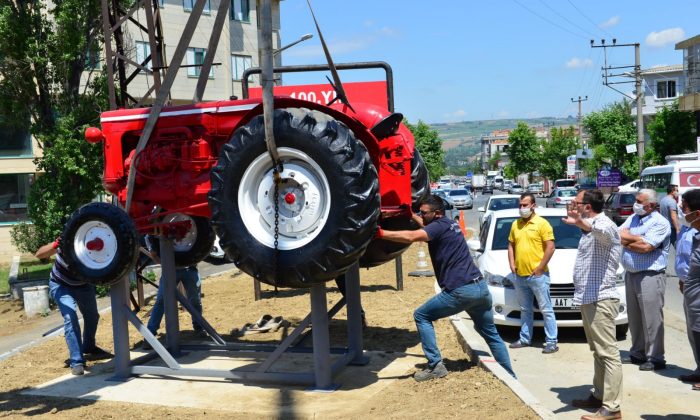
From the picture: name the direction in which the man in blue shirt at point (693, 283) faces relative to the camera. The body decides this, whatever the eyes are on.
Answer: to the viewer's left

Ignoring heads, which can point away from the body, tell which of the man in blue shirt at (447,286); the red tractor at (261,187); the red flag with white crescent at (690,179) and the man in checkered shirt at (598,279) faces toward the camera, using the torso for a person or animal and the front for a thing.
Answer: the red flag with white crescent

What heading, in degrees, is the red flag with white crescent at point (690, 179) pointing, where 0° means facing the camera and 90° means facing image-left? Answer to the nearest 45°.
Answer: approximately 0°

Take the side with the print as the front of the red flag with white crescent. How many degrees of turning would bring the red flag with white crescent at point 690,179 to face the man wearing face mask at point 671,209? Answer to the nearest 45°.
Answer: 0° — it already faces them

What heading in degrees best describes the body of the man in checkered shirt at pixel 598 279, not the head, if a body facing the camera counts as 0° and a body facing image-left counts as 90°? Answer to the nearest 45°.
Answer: approximately 90°

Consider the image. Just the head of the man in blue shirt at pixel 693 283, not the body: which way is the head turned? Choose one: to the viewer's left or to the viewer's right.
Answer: to the viewer's left

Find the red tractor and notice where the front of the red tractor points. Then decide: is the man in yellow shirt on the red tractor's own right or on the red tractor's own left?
on the red tractor's own right

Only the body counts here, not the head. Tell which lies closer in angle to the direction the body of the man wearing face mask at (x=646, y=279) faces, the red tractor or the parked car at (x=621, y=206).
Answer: the red tractor

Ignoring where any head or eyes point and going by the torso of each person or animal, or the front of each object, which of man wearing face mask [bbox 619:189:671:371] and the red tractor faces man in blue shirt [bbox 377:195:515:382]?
the man wearing face mask

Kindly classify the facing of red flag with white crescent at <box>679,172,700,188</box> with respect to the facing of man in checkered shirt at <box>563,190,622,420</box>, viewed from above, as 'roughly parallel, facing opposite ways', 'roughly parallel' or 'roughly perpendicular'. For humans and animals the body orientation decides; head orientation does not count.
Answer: roughly perpendicular

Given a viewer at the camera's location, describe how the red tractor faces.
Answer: facing away from the viewer and to the left of the viewer

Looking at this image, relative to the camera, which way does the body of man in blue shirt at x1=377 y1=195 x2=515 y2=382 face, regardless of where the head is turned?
to the viewer's left

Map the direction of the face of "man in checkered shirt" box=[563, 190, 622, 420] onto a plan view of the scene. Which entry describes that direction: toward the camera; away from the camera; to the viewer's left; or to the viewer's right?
to the viewer's left
